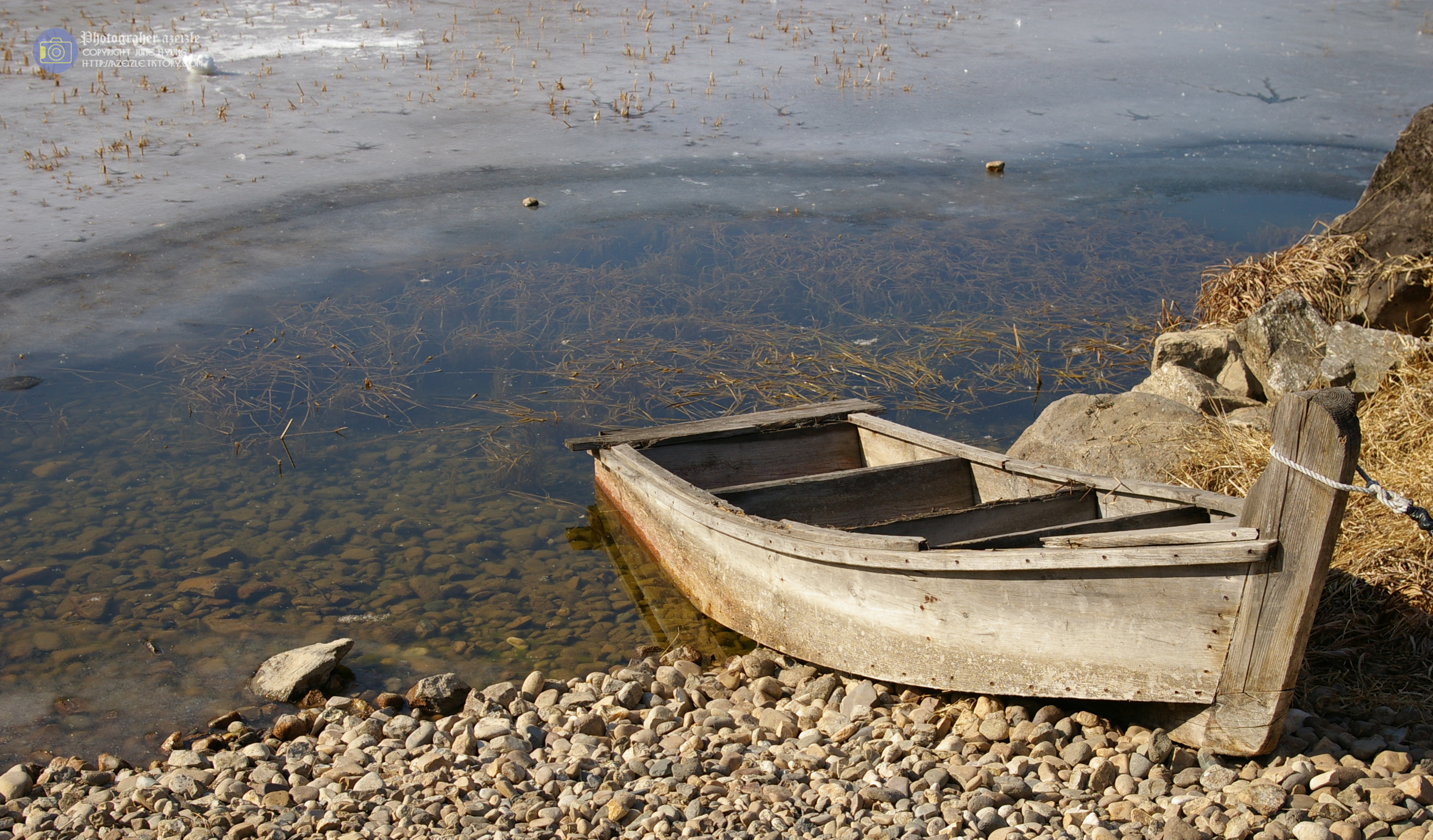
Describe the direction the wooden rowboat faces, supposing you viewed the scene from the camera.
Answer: facing the viewer and to the right of the viewer

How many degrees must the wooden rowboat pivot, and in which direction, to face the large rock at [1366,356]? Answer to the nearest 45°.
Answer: approximately 90° to its left

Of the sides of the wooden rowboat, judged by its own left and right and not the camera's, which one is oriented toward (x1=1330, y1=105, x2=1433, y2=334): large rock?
left

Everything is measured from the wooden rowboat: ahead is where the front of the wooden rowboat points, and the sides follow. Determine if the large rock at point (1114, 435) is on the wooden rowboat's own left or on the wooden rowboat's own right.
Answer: on the wooden rowboat's own left

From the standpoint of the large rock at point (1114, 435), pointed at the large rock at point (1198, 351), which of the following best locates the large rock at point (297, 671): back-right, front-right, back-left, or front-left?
back-left
